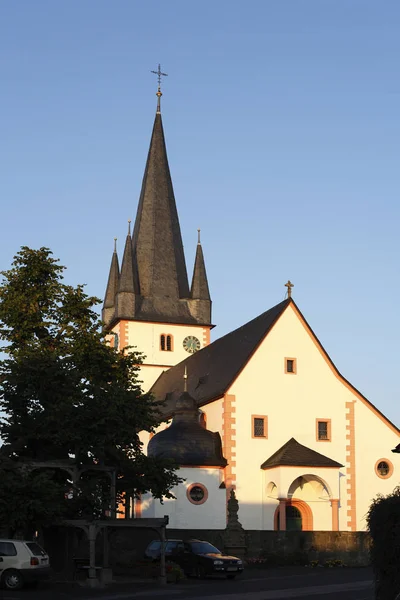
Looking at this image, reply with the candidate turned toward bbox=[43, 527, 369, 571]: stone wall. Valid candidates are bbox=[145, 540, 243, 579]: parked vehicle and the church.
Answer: the church

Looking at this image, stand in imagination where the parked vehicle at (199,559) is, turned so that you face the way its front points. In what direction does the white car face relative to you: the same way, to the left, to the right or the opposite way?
the opposite way

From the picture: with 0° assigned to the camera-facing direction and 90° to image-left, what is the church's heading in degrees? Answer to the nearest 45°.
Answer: approximately 0°

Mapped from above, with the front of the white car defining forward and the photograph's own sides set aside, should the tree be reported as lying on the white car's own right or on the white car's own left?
on the white car's own right

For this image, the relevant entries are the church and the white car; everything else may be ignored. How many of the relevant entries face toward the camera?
1

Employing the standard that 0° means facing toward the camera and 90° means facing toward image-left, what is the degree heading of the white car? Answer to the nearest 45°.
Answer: approximately 135°
